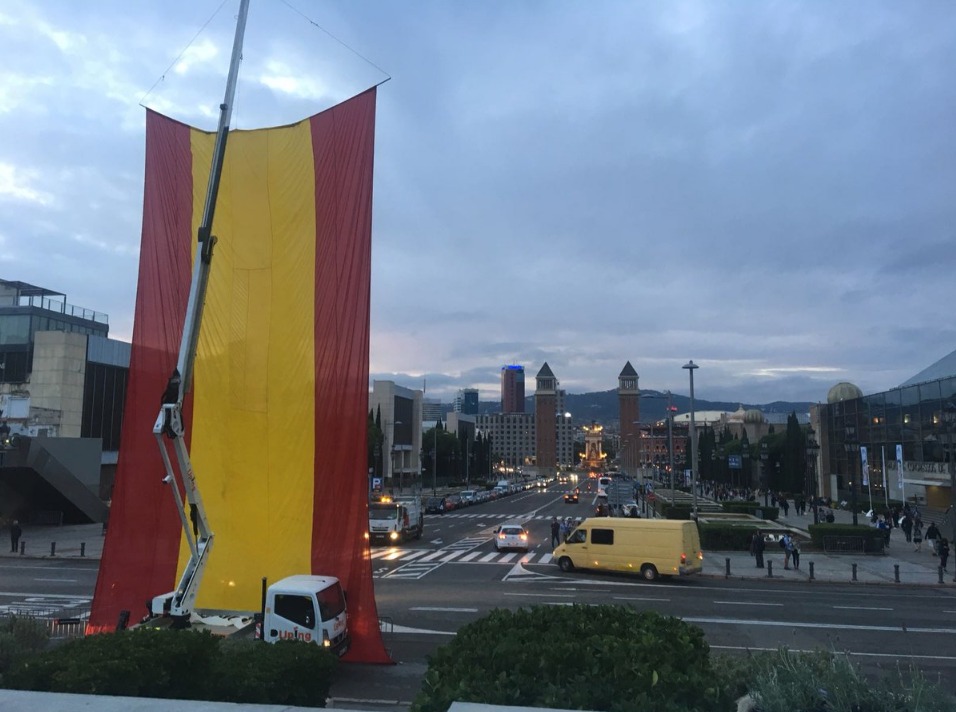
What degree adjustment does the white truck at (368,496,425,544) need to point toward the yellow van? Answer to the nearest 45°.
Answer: approximately 90° to its left

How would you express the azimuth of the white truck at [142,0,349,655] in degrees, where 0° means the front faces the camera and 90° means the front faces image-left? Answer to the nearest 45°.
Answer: approximately 315°

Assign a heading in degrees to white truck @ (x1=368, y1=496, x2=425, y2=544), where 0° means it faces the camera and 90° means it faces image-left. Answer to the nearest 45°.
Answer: approximately 45°

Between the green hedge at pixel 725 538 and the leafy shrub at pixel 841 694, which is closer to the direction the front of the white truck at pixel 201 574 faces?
the leafy shrub

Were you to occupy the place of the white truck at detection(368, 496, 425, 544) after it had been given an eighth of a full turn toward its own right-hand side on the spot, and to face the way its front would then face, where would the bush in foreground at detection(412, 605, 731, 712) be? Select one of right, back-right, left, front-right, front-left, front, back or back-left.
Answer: left

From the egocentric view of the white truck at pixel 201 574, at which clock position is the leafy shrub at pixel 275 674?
The leafy shrub is roughly at 1 o'clock from the white truck.

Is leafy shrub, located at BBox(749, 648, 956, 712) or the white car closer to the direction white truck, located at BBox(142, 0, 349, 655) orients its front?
the leafy shrub

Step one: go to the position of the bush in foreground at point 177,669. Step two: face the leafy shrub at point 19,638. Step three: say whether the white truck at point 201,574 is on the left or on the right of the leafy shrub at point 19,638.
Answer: right

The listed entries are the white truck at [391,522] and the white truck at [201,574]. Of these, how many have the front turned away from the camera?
0

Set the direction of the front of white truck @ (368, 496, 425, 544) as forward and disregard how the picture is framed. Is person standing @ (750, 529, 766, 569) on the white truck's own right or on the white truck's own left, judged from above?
on the white truck's own left
